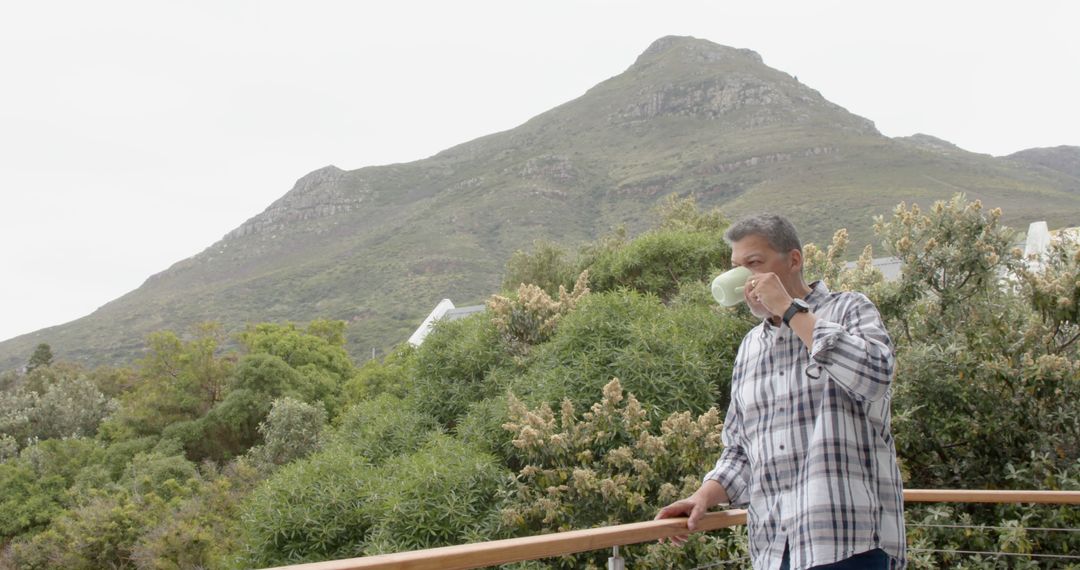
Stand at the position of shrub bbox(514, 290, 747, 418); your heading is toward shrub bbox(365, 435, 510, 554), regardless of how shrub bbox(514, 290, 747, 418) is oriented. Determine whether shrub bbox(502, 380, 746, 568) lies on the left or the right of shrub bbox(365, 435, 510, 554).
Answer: left

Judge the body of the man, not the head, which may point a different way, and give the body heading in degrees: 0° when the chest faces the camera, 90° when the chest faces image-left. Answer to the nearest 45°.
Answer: approximately 45°
